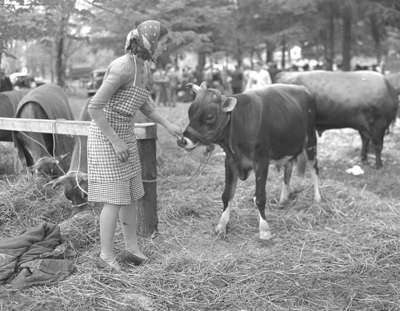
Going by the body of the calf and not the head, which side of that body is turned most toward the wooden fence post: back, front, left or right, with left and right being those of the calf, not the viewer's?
front

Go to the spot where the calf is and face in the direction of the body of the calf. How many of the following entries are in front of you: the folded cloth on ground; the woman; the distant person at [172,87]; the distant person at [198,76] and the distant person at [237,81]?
2

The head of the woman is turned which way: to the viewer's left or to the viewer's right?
to the viewer's right

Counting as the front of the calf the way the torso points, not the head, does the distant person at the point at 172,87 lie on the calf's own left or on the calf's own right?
on the calf's own right

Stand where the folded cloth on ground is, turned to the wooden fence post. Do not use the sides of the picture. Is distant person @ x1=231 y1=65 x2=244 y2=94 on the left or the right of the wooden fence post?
left

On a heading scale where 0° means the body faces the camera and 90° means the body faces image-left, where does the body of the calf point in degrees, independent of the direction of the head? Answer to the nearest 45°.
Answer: approximately 45°

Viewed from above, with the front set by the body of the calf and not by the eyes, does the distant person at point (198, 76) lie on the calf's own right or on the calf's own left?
on the calf's own right

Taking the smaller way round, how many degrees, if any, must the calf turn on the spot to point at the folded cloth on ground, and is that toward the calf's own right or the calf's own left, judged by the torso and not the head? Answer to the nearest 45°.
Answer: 0° — it already faces it

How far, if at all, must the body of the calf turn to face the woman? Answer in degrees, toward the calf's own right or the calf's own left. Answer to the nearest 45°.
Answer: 0° — it already faces them
